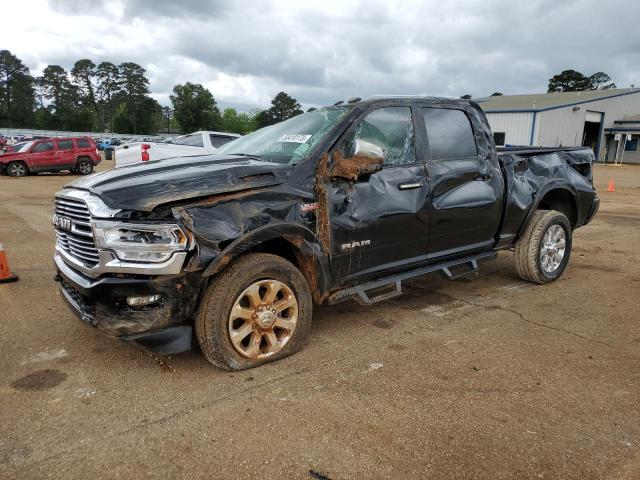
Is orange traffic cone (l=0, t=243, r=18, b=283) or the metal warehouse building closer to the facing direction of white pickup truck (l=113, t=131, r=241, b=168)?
the metal warehouse building

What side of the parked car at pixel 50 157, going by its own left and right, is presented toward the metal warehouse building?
back

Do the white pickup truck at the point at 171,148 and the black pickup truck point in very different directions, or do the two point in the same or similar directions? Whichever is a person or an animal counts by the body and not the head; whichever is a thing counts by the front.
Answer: very different directions

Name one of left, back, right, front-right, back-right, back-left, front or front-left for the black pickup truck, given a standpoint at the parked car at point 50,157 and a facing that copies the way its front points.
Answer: left

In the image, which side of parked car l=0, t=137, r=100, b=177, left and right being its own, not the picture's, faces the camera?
left

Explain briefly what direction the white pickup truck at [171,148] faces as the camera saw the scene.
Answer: facing away from the viewer and to the right of the viewer

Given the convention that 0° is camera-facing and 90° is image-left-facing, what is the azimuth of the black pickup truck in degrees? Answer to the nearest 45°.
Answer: approximately 45°

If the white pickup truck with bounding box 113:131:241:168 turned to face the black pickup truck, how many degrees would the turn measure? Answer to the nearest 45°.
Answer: approximately 135° to its right

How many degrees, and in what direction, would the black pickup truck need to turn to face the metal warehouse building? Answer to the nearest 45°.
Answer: approximately 180°
